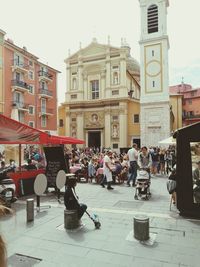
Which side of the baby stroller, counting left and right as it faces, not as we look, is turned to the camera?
front

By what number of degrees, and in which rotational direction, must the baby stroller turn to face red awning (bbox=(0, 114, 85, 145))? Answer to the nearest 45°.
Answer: approximately 90° to its right

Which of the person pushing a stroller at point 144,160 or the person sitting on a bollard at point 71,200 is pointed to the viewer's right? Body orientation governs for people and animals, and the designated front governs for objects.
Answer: the person sitting on a bollard at point 71,200

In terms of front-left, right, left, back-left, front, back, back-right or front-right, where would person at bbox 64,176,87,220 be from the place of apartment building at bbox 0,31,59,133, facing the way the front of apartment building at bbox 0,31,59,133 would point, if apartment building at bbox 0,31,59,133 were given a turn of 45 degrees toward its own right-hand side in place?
front

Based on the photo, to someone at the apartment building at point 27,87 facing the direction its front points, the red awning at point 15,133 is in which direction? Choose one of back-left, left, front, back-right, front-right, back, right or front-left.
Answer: front-right

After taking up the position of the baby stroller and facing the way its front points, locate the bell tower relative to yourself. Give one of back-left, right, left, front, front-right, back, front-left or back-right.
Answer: back

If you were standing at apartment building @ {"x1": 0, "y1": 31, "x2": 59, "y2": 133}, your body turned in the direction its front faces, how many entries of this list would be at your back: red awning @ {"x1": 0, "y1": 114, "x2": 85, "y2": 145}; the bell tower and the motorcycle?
0

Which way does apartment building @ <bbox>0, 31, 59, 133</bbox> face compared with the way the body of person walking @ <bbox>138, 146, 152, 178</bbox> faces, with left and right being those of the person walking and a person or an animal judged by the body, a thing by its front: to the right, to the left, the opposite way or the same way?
to the left

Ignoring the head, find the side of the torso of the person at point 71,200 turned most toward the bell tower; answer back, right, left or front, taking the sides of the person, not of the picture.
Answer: left

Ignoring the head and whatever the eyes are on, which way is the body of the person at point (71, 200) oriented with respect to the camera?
to the viewer's right

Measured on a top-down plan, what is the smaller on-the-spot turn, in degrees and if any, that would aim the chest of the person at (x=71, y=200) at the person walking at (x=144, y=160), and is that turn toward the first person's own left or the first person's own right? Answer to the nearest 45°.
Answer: approximately 45° to the first person's own left

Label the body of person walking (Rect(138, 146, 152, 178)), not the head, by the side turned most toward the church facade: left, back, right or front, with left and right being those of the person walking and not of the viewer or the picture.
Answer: back

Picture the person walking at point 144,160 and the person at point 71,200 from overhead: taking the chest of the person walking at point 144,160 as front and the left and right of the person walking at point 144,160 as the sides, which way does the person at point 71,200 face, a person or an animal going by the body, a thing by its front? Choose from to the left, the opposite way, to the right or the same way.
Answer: to the left

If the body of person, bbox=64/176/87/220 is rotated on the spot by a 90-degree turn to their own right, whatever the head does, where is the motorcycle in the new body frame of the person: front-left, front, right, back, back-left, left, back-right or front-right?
back-right

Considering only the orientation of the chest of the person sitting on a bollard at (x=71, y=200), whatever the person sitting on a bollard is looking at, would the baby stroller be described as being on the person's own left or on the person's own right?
on the person's own left

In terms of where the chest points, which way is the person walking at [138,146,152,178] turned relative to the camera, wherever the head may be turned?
toward the camera

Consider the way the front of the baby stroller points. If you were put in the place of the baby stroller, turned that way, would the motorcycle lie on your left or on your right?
on your right

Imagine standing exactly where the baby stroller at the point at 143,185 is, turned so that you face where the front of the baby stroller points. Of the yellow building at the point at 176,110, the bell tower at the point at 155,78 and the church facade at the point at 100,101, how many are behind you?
3
